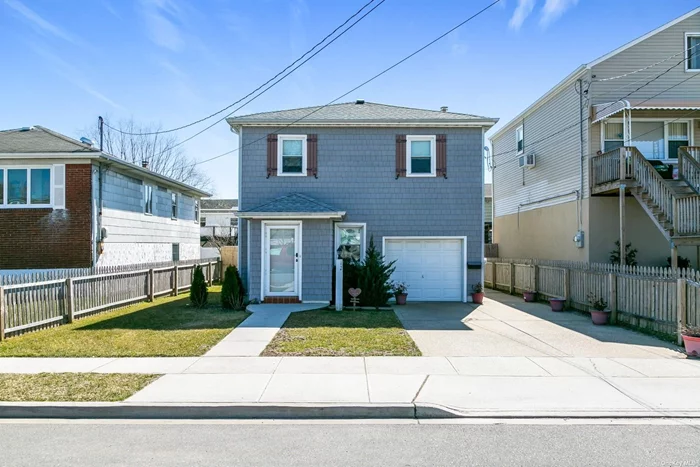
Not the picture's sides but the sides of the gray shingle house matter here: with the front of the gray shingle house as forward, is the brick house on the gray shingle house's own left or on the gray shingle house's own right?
on the gray shingle house's own right

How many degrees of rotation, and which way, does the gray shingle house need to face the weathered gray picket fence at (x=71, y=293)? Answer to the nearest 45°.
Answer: approximately 45° to its right

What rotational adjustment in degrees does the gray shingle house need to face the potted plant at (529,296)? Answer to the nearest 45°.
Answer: approximately 90° to its left

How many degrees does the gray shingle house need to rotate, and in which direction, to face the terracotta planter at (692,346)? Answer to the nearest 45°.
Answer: approximately 45° to its left

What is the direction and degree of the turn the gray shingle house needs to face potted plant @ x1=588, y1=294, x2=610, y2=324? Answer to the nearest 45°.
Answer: approximately 45° to its left

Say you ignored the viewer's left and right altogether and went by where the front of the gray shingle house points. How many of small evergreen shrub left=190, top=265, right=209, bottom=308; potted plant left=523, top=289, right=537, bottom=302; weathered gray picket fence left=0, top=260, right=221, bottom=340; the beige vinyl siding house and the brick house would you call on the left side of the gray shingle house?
2

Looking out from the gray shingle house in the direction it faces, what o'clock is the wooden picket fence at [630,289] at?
The wooden picket fence is roughly at 10 o'clock from the gray shingle house.

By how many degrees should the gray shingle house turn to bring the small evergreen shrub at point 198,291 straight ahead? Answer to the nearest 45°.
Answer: approximately 90° to its right

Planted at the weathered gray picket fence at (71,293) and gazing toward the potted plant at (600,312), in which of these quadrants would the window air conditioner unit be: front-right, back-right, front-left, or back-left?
front-left

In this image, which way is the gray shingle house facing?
toward the camera

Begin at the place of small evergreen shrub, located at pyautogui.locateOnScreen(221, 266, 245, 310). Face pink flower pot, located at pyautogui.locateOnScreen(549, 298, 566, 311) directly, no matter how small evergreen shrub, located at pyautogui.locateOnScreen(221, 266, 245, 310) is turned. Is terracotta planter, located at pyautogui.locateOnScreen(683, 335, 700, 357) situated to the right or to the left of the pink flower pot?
right

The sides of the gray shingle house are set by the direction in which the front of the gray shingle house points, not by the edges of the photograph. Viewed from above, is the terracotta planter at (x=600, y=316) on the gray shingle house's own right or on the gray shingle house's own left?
on the gray shingle house's own left

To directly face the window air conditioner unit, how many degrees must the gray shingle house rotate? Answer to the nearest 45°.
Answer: approximately 135° to its left

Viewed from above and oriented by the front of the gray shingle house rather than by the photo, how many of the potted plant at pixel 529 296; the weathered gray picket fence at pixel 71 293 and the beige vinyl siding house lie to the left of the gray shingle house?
2
